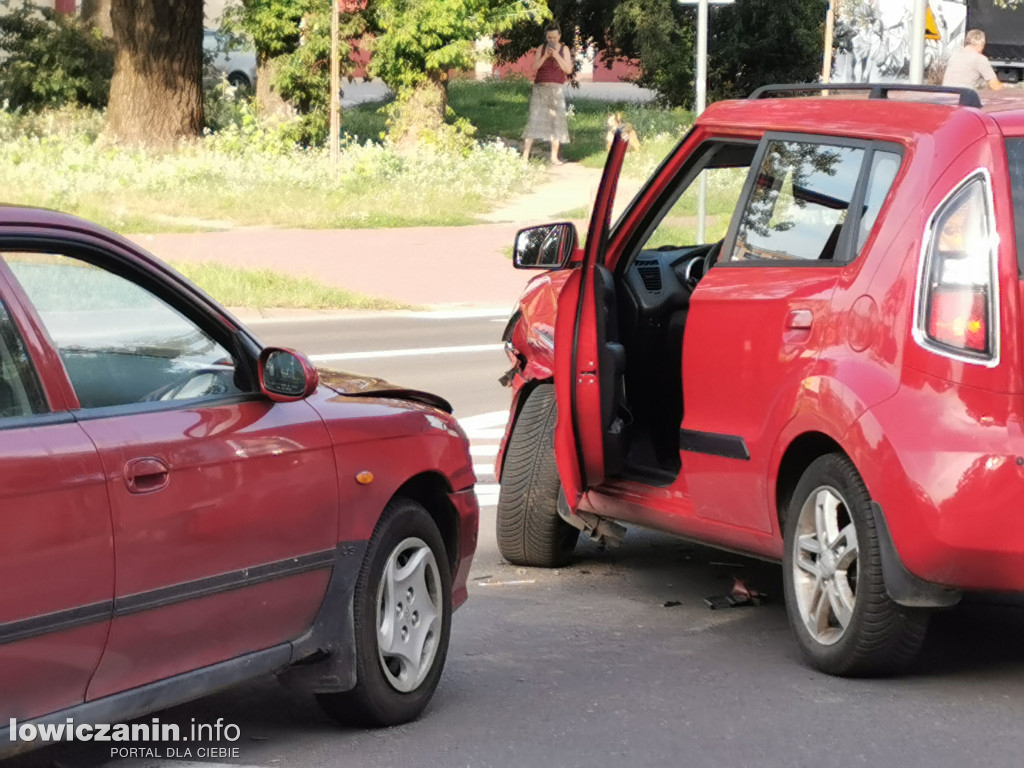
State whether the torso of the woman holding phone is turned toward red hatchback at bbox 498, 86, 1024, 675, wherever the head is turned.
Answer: yes

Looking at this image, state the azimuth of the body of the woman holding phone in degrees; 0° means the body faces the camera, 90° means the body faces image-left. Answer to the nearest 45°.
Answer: approximately 0°

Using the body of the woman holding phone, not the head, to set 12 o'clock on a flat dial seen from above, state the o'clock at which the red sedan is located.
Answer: The red sedan is roughly at 12 o'clock from the woman holding phone.

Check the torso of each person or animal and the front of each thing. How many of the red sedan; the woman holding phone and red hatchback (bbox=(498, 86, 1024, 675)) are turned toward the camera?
1

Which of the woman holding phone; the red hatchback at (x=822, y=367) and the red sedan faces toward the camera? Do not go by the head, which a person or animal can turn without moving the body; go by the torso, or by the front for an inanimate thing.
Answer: the woman holding phone

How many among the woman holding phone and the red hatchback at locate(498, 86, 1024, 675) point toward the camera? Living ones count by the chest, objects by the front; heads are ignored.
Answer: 1

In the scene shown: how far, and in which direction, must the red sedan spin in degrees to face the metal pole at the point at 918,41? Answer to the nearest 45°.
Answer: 0° — it already faces it

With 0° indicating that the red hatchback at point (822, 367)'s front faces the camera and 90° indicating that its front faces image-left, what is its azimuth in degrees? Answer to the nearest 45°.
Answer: approximately 135°

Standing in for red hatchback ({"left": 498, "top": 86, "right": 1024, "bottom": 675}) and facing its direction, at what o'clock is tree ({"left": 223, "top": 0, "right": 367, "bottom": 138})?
The tree is roughly at 1 o'clock from the red hatchback.

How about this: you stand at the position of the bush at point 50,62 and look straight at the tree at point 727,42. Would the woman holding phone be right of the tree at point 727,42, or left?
right

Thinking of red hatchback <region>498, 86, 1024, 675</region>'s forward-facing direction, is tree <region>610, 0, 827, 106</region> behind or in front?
in front

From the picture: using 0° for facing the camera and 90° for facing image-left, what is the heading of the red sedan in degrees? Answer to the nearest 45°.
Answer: approximately 225°

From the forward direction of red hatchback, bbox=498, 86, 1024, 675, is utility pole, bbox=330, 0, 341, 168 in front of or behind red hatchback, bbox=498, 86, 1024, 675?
in front

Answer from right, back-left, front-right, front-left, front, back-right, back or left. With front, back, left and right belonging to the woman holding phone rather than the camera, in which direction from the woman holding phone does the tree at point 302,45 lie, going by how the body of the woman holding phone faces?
right

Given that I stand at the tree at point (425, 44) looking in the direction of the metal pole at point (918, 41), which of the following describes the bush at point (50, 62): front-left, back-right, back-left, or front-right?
back-right
